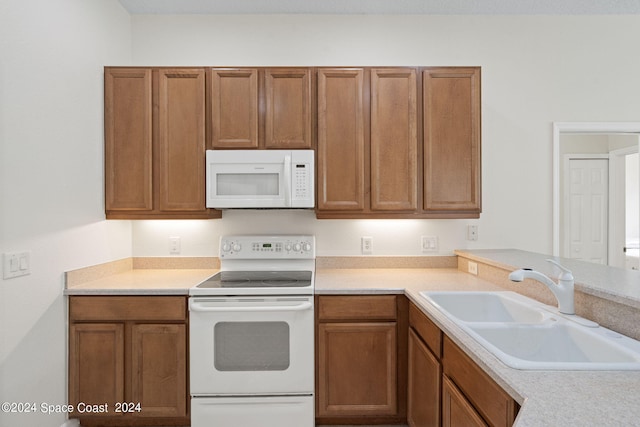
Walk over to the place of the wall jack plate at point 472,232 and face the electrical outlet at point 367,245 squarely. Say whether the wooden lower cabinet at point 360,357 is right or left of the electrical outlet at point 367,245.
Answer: left

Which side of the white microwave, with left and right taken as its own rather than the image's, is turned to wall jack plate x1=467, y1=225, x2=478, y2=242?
left

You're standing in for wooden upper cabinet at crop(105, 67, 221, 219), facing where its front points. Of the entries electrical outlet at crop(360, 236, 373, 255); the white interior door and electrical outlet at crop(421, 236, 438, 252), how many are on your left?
3

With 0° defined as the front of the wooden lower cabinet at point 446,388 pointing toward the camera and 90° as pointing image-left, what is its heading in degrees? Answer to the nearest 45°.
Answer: approximately 45°

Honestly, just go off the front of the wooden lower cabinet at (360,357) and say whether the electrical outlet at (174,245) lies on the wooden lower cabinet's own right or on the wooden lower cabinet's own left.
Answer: on the wooden lower cabinet's own right

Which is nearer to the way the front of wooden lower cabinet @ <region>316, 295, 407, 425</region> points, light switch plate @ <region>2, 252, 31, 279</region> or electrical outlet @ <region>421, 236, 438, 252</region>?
the light switch plate

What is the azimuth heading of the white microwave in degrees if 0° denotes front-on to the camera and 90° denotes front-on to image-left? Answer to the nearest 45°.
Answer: approximately 0°

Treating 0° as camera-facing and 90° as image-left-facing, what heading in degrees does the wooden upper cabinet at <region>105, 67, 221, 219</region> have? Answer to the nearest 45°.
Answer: approximately 0°
